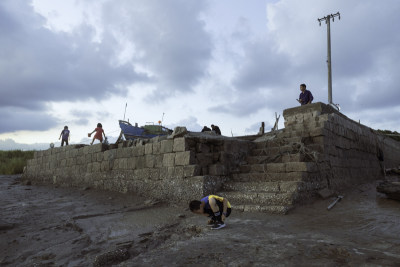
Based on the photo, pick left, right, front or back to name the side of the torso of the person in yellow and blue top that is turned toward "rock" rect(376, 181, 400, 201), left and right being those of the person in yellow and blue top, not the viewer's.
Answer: back

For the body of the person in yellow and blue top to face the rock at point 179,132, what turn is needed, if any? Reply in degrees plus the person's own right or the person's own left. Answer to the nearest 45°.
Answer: approximately 90° to the person's own right

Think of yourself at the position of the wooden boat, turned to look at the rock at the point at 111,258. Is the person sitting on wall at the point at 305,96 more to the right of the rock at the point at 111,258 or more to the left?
left

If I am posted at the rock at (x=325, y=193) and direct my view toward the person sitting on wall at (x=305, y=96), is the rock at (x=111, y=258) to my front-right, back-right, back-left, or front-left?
back-left

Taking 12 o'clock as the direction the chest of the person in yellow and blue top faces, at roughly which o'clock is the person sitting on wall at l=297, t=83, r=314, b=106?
The person sitting on wall is roughly at 4 o'clock from the person in yellow and blue top.

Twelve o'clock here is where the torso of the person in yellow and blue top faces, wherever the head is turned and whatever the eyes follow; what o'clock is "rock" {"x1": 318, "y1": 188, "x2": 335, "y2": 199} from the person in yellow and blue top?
The rock is roughly at 5 o'clock from the person in yellow and blue top.

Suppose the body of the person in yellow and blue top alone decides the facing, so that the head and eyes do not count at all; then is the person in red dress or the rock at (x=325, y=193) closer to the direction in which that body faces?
the person in red dress

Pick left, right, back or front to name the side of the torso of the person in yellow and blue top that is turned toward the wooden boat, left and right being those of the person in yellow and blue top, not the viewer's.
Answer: right

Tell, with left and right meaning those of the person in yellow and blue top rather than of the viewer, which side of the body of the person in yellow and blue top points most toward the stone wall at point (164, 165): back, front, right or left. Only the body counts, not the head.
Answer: right

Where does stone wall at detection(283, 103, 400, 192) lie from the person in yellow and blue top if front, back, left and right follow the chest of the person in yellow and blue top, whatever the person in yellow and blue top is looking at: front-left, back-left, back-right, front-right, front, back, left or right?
back-right

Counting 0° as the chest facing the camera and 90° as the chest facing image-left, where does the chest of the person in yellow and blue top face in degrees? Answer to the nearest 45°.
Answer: approximately 90°

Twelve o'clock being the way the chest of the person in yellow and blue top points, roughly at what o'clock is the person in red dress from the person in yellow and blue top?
The person in red dress is roughly at 2 o'clock from the person in yellow and blue top.
